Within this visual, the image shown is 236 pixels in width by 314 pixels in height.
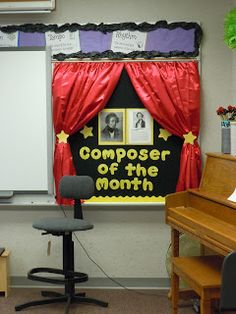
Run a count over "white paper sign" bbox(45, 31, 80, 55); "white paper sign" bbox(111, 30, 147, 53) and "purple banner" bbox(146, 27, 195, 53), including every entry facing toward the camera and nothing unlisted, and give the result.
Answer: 3

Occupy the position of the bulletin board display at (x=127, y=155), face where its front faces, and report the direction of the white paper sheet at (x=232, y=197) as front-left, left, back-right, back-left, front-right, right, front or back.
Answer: front-left

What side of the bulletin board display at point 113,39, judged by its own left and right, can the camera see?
front

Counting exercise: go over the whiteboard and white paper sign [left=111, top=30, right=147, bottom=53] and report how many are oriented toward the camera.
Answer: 2

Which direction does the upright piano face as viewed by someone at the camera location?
facing the viewer and to the left of the viewer

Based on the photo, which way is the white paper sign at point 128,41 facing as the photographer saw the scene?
facing the viewer

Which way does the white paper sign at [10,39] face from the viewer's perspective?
toward the camera

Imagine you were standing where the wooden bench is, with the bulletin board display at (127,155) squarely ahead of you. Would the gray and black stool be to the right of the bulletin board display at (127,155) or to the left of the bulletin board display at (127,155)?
left
